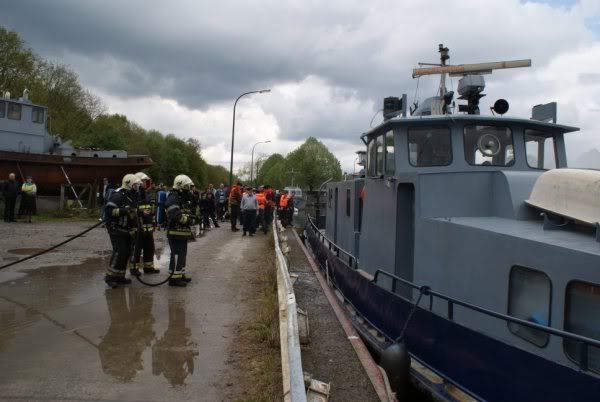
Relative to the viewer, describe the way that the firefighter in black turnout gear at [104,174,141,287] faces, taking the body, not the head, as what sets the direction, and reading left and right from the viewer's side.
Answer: facing to the right of the viewer

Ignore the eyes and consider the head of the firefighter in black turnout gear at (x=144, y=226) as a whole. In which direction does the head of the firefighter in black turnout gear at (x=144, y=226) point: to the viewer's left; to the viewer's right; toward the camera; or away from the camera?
to the viewer's right

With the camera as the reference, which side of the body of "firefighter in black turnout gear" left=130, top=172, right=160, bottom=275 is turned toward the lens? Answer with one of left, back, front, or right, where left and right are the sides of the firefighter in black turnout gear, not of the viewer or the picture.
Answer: right

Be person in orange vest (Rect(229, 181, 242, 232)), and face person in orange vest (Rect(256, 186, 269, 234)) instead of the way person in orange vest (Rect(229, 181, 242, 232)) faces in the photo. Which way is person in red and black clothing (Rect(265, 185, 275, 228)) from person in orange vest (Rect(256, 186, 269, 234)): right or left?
left

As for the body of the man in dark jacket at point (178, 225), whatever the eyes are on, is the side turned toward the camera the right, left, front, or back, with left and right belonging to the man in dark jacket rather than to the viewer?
right

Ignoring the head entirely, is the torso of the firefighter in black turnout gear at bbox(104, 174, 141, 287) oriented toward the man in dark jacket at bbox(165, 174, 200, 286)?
yes

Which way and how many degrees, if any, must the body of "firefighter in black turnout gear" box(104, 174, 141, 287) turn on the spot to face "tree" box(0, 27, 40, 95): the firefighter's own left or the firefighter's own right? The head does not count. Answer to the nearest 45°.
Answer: approximately 90° to the firefighter's own left

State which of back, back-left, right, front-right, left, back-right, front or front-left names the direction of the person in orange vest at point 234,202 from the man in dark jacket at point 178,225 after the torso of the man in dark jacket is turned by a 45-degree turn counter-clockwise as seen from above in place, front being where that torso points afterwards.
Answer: front-left

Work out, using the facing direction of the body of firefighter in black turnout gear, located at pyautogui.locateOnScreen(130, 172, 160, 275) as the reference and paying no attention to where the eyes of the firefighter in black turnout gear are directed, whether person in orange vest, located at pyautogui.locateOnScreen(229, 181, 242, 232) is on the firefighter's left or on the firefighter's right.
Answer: on the firefighter's left

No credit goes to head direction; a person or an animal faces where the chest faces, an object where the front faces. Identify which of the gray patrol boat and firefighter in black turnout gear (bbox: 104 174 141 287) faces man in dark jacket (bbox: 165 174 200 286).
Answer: the firefighter in black turnout gear

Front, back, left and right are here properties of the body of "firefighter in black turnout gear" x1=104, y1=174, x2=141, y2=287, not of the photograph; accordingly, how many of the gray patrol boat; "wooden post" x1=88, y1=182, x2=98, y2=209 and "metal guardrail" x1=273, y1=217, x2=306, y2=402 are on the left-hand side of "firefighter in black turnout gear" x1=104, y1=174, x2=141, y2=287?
1
